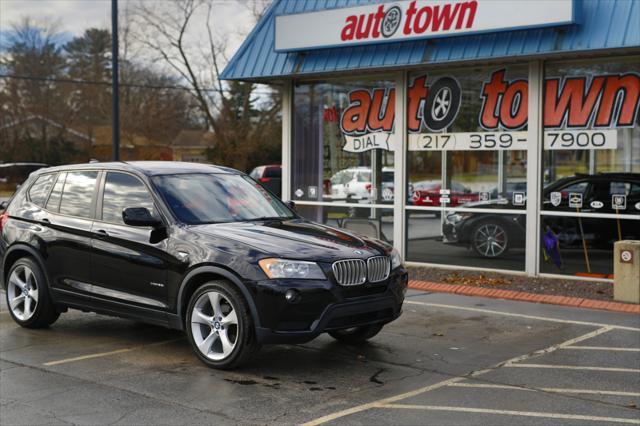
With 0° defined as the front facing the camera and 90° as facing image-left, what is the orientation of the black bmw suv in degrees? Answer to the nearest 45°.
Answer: approximately 315°

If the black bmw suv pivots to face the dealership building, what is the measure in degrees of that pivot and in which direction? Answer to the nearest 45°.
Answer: approximately 90° to its left
